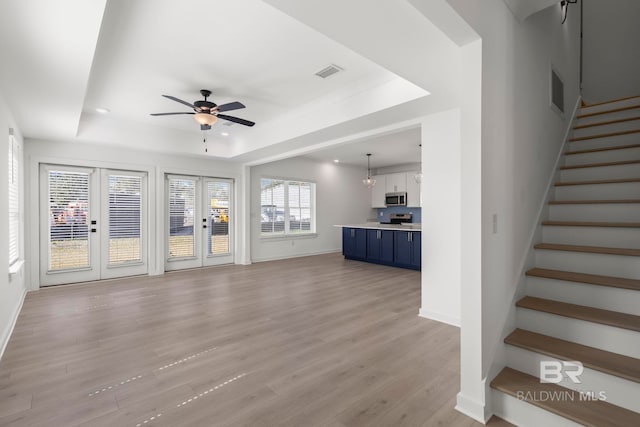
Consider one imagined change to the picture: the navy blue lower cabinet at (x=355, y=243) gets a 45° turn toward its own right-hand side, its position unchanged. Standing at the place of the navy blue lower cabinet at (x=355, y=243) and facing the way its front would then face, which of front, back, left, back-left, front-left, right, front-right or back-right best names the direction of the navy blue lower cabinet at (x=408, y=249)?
back-left

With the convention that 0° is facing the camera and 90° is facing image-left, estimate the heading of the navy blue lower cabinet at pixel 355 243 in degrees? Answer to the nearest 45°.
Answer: approximately 45°

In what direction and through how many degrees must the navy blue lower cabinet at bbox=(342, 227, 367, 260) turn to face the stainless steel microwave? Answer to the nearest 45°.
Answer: approximately 180°

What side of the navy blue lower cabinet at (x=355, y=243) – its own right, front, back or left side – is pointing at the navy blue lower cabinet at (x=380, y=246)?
left

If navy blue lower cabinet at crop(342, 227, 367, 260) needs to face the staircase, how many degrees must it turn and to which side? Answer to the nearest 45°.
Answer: approximately 45° to its left

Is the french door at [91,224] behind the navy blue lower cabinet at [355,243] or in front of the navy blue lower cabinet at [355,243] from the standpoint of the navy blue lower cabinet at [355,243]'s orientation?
in front

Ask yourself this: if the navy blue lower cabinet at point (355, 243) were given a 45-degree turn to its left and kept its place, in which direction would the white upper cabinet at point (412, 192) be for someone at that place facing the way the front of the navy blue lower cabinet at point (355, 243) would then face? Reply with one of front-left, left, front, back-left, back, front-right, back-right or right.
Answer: back-left

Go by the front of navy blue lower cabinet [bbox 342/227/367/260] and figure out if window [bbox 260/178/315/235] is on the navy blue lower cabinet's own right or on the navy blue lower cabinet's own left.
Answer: on the navy blue lower cabinet's own right

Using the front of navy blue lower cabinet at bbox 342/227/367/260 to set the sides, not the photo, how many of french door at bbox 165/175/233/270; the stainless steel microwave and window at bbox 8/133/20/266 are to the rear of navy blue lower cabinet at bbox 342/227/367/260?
1
